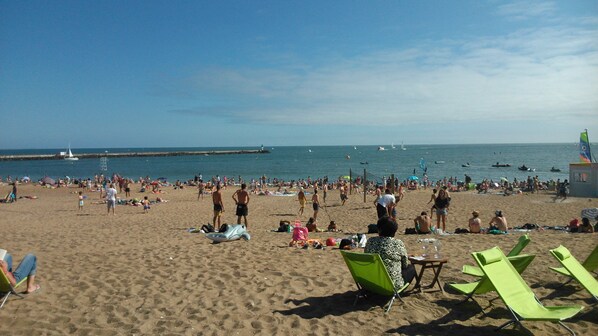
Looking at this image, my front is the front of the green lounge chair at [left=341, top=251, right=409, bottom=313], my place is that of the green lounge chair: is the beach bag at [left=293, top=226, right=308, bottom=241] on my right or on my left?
on my left

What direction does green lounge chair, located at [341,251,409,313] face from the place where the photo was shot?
facing away from the viewer and to the right of the viewer

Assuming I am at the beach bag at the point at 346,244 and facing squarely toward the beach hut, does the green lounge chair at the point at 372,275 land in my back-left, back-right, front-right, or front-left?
back-right

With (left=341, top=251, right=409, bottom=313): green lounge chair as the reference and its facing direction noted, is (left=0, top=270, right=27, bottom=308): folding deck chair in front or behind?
behind
